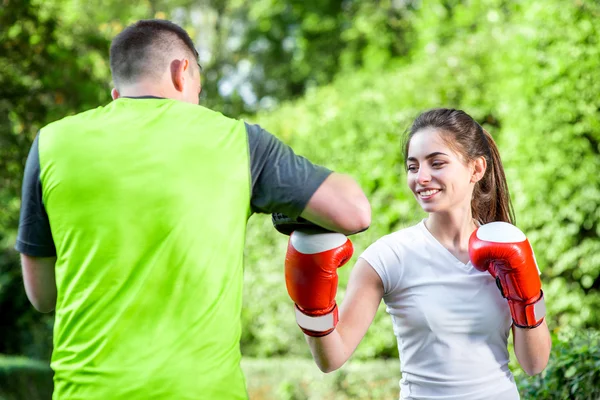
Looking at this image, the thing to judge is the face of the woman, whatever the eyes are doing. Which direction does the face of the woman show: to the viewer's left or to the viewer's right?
to the viewer's left

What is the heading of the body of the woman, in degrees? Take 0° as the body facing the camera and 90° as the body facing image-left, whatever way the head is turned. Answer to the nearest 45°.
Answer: approximately 0°

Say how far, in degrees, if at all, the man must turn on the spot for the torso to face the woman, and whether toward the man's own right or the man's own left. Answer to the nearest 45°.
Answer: approximately 45° to the man's own right

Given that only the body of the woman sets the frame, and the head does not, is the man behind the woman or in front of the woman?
in front

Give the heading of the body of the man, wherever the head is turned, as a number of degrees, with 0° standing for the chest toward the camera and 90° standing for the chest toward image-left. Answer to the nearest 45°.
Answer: approximately 180°

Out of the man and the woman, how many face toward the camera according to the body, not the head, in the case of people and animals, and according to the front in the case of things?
1

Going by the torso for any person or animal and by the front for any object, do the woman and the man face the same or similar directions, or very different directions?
very different directions

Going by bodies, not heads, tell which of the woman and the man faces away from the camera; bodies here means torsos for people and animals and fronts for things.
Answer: the man
